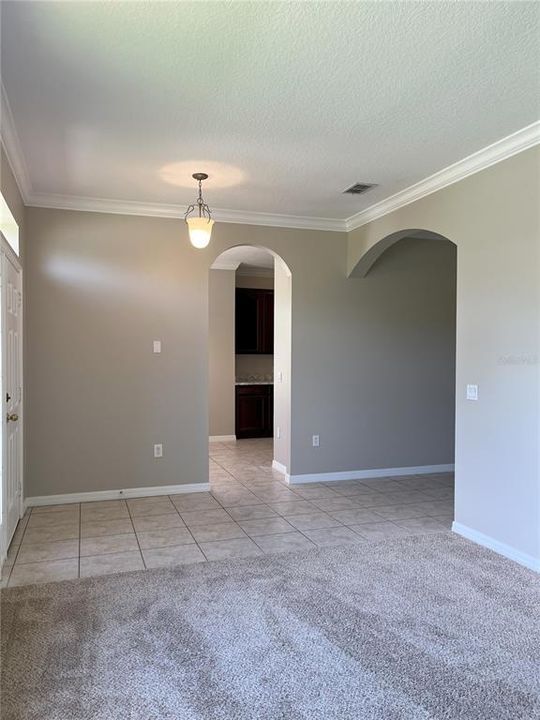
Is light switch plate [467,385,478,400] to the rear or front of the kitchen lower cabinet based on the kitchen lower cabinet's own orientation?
to the front

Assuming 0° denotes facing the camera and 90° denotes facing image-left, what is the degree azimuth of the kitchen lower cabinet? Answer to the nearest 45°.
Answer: approximately 0°

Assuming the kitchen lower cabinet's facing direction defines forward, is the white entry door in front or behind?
in front

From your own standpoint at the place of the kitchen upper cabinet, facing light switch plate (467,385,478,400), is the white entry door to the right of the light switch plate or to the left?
right
